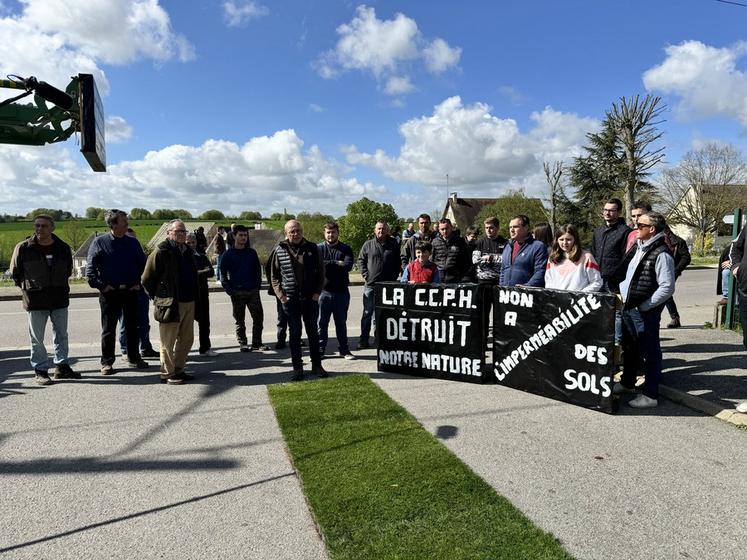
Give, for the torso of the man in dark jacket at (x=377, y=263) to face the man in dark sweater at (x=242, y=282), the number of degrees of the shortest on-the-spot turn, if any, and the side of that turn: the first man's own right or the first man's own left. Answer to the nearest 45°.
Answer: approximately 90° to the first man's own right

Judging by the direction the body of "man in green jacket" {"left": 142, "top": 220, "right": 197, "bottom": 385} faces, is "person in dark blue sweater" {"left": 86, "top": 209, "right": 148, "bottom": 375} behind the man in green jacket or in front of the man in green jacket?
behind
